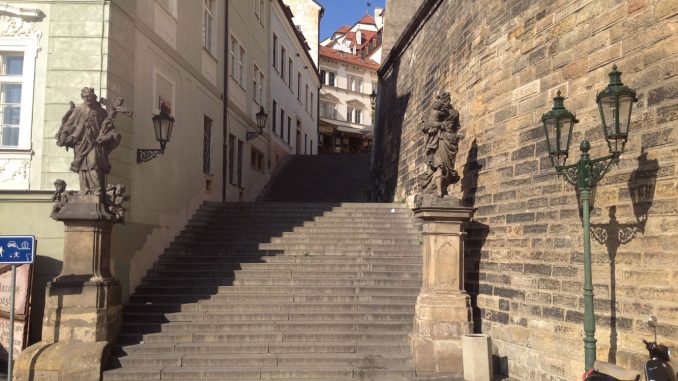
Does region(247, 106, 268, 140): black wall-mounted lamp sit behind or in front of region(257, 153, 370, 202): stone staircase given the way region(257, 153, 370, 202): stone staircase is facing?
in front

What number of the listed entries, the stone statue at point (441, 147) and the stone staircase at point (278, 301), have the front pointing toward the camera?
2

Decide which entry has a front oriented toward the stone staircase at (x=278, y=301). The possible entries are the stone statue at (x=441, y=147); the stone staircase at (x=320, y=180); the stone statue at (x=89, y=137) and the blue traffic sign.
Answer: the stone staircase at (x=320, y=180)

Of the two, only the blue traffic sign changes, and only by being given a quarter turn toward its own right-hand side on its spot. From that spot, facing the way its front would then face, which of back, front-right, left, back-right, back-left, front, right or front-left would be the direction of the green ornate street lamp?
back-left

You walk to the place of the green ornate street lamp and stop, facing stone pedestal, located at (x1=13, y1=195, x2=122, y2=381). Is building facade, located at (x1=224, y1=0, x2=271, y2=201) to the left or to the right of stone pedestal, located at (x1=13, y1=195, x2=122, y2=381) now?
right

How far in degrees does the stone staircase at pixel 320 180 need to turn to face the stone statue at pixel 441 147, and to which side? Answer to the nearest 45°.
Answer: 0° — it already faces it

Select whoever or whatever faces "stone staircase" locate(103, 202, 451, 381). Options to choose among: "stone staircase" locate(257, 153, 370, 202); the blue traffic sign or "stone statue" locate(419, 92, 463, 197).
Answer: "stone staircase" locate(257, 153, 370, 202)

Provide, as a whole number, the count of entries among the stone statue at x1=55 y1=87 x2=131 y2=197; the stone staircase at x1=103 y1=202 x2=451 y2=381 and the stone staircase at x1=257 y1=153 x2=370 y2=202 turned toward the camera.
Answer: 3

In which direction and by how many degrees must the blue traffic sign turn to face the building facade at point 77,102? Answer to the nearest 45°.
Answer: approximately 180°

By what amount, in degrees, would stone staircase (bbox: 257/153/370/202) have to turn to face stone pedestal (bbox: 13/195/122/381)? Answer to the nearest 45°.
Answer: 0° — it already faces it

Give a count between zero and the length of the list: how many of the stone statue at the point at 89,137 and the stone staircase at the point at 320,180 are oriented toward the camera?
2

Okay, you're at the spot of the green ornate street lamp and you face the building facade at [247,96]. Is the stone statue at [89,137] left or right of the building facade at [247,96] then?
left

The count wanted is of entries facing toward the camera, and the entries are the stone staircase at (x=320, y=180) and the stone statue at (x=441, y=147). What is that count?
2
